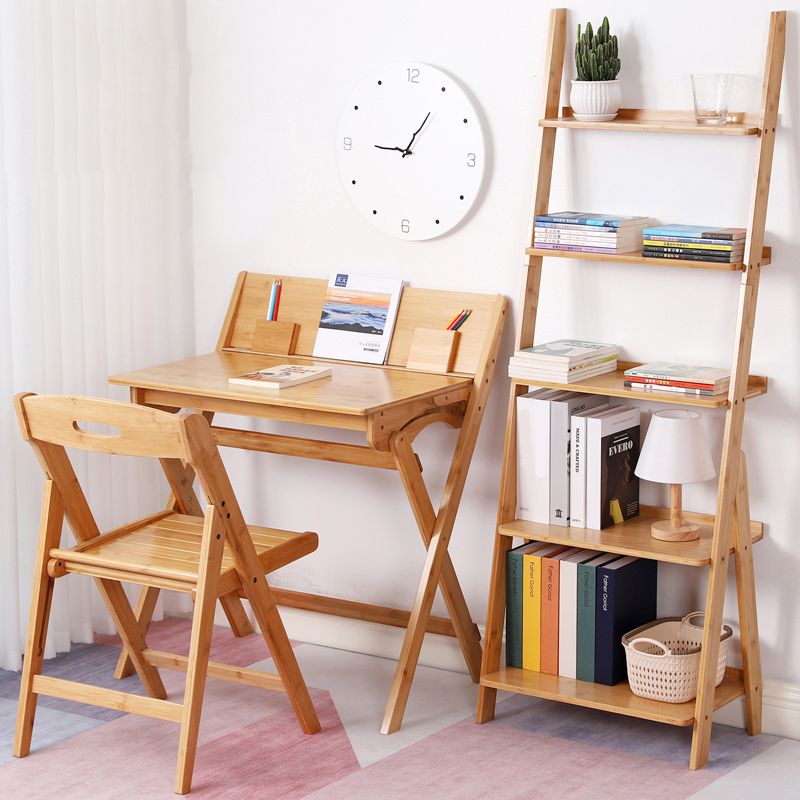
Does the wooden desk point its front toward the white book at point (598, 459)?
no

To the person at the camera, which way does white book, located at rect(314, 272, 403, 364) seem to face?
facing the viewer

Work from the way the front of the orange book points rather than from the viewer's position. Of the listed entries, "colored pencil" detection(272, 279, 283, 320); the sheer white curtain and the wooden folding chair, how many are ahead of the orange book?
0

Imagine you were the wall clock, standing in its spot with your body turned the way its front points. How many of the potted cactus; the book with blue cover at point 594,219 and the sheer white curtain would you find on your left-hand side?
2

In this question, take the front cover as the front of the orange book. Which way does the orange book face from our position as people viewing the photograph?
facing to the right of the viewer

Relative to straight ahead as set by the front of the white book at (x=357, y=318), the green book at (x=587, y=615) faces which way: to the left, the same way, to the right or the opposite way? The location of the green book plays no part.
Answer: to the left

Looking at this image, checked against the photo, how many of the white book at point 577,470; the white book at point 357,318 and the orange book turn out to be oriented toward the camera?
1

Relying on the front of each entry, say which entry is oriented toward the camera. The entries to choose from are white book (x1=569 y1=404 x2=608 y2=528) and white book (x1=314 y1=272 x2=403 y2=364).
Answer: white book (x1=314 y1=272 x2=403 y2=364)

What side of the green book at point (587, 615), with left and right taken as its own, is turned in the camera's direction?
right

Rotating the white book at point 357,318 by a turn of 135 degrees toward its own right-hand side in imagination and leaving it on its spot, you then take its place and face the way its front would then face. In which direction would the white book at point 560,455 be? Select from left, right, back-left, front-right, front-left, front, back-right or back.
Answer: back
